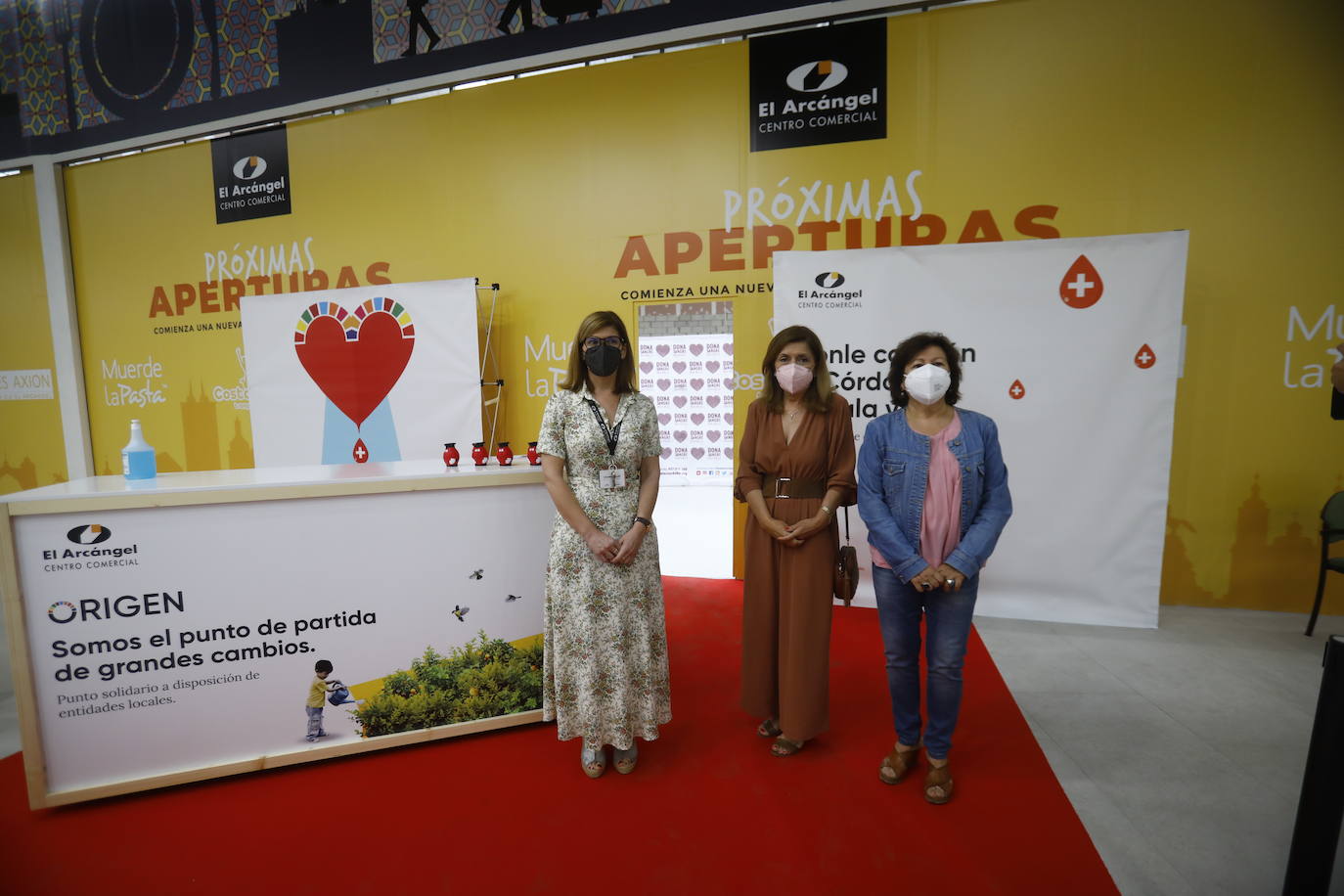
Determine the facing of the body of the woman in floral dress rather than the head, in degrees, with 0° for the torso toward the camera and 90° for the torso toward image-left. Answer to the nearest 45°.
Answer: approximately 0°

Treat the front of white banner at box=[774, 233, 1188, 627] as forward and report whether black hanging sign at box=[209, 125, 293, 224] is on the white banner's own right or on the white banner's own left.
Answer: on the white banner's own right

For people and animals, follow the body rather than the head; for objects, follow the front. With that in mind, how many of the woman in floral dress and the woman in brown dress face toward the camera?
2

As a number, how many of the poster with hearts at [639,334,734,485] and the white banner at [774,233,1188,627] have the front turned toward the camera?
2

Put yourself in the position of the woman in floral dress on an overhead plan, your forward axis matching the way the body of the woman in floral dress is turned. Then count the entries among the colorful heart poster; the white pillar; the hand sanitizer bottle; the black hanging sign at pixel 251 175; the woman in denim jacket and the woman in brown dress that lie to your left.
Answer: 2

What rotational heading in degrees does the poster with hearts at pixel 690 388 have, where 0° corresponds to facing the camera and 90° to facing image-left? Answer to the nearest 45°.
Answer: approximately 0°

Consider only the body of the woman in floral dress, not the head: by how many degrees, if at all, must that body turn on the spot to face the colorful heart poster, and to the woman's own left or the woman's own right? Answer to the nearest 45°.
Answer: approximately 135° to the woman's own right
